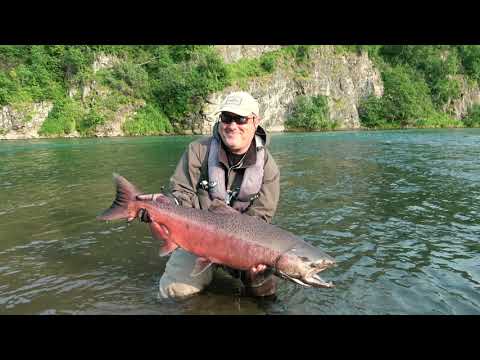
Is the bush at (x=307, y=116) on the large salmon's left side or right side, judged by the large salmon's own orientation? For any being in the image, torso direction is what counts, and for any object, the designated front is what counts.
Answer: on its left

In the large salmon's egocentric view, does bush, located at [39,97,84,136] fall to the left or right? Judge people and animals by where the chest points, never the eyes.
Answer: on its left

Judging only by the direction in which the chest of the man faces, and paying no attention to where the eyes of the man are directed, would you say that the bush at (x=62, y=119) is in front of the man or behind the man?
behind

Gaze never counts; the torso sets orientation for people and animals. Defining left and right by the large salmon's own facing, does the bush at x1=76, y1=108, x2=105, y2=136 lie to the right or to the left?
on its left

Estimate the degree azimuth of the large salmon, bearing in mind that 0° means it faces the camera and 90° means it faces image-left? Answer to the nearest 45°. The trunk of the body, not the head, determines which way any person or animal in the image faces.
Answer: approximately 270°

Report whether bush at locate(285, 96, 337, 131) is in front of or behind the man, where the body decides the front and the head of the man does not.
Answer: behind

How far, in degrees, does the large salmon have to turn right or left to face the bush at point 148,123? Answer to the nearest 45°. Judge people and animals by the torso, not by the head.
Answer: approximately 90° to its left

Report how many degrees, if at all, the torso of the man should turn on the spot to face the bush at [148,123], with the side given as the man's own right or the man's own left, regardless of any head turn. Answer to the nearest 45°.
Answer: approximately 180°

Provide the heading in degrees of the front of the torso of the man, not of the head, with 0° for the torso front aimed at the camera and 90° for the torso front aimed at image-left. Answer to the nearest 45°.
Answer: approximately 0°

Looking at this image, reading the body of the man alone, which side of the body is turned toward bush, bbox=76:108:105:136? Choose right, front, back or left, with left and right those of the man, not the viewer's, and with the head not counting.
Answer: back
